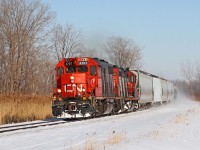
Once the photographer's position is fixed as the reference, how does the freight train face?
facing the viewer and to the left of the viewer
